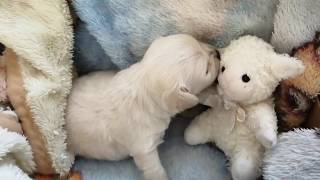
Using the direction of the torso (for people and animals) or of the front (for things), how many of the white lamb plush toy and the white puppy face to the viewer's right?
1

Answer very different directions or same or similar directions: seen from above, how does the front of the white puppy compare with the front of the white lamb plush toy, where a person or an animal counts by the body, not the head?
very different directions

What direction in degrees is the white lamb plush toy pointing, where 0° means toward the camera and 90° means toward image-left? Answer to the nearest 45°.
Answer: approximately 45°

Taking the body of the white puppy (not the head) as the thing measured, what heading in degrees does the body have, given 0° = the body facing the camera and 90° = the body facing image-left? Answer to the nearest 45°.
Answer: approximately 270°

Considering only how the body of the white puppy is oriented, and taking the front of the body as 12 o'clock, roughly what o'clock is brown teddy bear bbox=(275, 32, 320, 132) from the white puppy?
The brown teddy bear is roughly at 12 o'clock from the white puppy.
